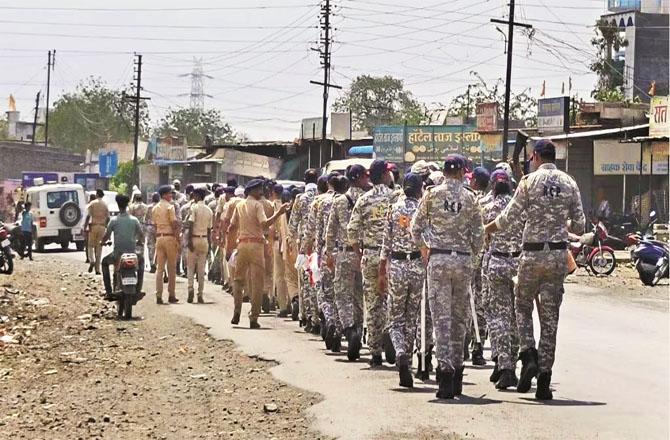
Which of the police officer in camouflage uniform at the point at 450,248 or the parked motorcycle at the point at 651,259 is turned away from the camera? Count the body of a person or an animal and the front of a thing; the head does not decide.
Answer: the police officer in camouflage uniform

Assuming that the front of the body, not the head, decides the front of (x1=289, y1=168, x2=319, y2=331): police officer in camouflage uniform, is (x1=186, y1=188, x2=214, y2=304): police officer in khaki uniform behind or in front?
in front

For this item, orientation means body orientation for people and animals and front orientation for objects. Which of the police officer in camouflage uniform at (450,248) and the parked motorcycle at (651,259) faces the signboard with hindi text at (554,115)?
the police officer in camouflage uniform

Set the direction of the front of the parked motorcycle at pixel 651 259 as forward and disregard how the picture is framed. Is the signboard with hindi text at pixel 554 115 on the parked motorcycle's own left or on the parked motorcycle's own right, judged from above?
on the parked motorcycle's own right

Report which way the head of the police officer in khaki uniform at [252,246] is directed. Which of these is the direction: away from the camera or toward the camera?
away from the camera

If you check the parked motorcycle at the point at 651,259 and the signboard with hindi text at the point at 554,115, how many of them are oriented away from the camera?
0

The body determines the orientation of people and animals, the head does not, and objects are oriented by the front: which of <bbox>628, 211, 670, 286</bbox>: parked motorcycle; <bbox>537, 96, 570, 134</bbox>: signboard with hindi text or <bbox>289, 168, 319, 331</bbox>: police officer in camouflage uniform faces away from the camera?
the police officer in camouflage uniform

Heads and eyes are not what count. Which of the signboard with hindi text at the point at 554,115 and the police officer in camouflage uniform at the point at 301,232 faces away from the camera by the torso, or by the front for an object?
the police officer in camouflage uniform

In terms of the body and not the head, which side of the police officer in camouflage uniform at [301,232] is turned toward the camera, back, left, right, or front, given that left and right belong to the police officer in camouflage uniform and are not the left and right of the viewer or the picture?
back

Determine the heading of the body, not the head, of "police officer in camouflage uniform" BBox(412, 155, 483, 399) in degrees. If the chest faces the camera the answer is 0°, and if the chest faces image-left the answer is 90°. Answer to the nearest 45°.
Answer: approximately 180°

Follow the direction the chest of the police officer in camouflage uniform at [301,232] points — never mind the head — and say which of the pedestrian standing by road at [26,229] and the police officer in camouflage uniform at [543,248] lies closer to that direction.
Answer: the pedestrian standing by road

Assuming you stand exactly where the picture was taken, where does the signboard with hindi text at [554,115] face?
facing the viewer and to the left of the viewer

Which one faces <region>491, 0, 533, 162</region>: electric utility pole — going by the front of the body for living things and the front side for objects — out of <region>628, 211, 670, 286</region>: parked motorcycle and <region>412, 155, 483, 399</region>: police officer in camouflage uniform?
the police officer in camouflage uniform

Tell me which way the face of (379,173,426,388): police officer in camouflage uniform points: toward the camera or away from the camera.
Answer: away from the camera
